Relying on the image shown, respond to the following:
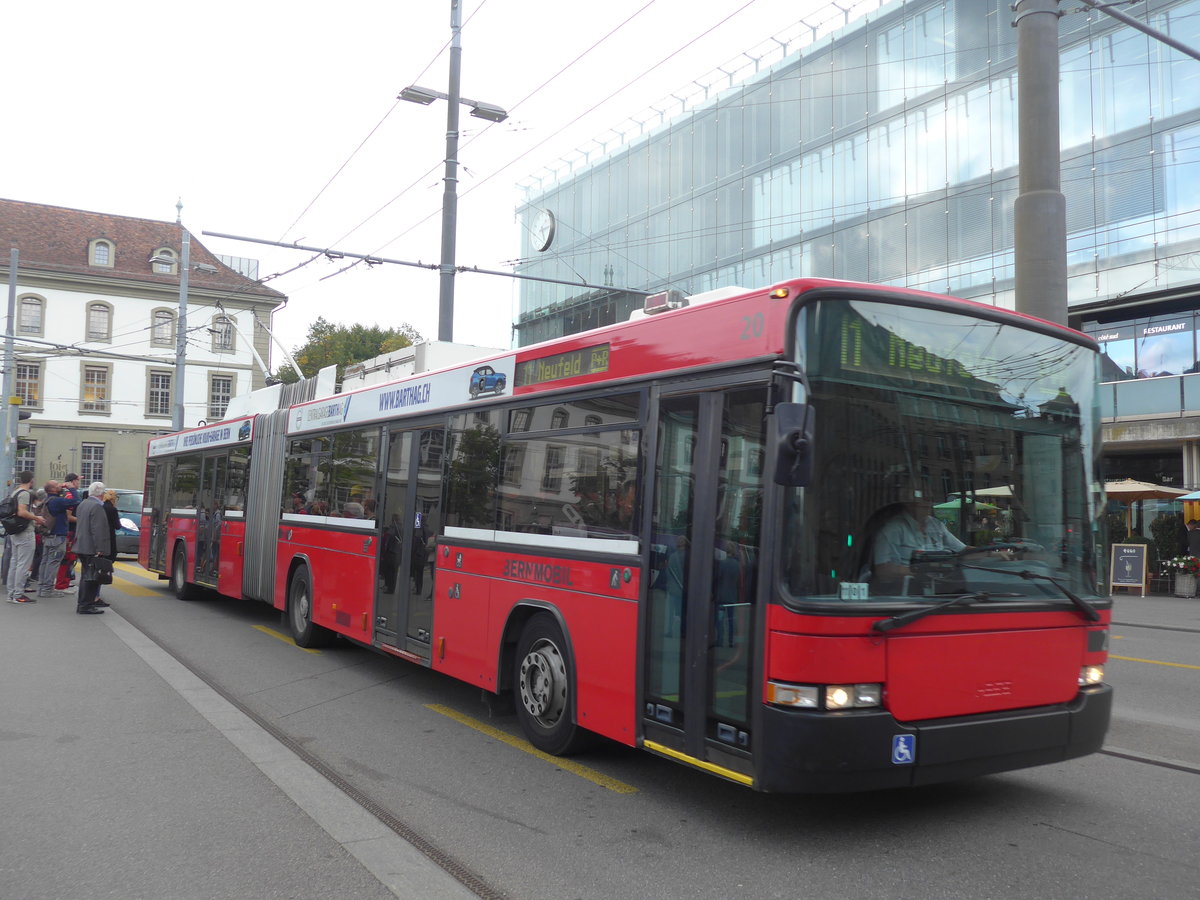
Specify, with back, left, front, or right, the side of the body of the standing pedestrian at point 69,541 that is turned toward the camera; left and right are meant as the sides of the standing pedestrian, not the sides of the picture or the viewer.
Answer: right

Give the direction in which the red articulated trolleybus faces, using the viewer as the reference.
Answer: facing the viewer and to the right of the viewer

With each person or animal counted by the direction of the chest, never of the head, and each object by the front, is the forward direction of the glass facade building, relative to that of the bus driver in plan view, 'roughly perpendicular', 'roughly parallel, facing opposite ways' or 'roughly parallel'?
roughly perpendicular

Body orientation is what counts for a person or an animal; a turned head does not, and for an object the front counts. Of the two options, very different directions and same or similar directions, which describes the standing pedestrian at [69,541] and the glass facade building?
very different directions

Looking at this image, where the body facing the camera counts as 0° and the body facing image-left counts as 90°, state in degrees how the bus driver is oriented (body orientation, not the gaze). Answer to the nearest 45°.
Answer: approximately 315°

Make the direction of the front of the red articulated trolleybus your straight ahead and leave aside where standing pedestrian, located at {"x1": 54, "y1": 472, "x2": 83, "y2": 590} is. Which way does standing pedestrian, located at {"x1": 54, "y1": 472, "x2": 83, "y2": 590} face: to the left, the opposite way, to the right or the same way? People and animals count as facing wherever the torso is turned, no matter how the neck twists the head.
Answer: to the left

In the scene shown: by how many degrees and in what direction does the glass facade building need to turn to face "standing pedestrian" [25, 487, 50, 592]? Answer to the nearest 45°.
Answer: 0° — it already faces them

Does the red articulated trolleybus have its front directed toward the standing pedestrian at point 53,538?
no

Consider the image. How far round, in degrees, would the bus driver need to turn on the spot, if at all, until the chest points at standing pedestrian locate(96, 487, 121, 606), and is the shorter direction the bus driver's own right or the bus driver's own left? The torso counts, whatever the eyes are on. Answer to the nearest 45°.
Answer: approximately 180°

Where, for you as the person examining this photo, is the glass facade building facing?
facing the viewer and to the left of the viewer

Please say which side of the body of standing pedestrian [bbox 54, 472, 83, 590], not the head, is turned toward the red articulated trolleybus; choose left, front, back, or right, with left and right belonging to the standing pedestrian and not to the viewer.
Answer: right

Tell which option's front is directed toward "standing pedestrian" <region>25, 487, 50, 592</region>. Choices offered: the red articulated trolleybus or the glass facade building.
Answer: the glass facade building

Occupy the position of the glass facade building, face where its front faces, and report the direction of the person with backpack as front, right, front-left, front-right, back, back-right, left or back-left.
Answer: front

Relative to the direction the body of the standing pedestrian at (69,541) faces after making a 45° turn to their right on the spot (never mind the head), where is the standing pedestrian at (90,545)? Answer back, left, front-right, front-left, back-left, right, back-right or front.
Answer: front-right

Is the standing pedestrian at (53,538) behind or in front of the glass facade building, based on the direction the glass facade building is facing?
in front
